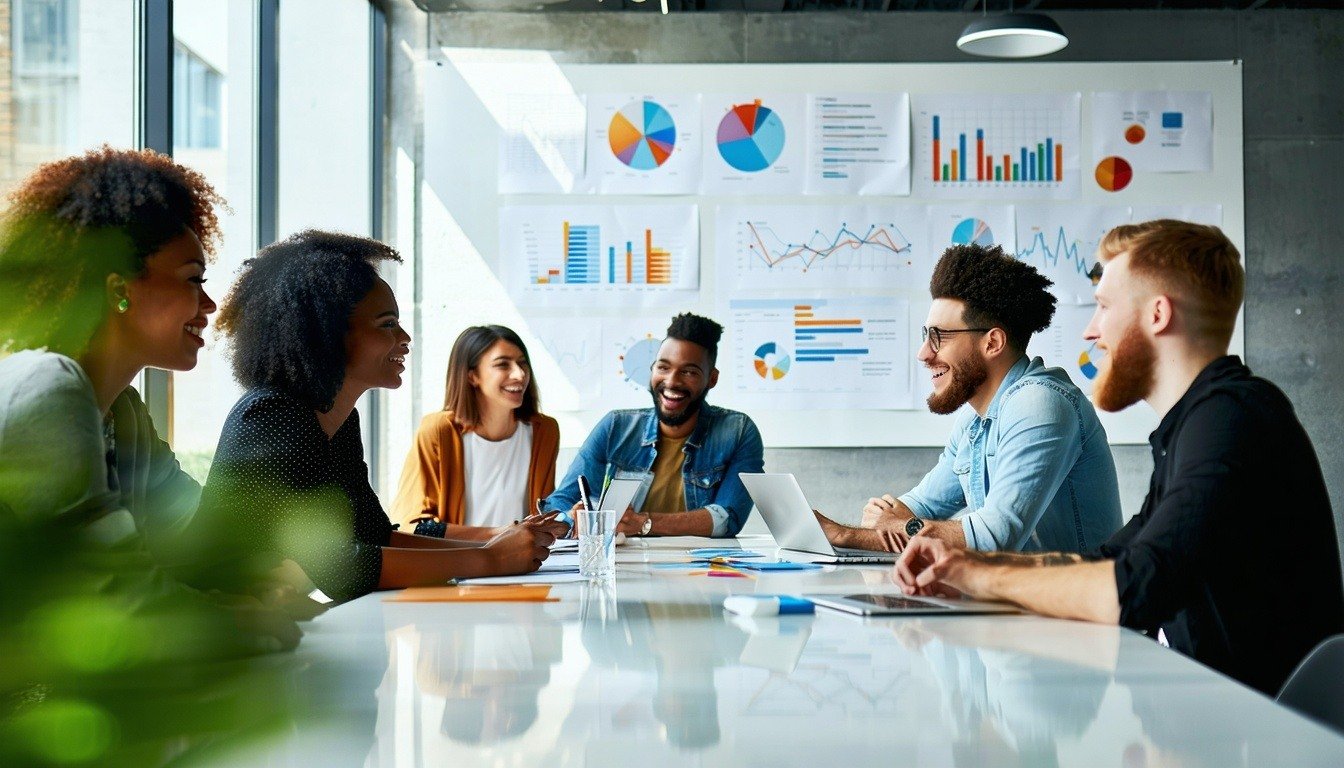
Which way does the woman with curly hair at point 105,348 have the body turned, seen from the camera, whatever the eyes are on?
to the viewer's right

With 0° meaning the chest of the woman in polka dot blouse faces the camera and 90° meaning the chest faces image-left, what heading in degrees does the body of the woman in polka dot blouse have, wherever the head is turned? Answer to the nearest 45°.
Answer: approximately 270°

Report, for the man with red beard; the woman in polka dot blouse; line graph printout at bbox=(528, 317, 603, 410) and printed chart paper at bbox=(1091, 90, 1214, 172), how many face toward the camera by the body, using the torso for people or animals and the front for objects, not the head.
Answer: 2

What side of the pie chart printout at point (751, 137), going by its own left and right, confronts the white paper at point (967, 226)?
left

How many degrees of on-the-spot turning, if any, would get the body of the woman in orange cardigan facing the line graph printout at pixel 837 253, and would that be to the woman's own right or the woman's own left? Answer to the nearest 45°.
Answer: approximately 90° to the woman's own left

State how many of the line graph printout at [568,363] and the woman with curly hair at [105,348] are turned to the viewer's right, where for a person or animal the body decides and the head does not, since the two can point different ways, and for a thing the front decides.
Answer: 1

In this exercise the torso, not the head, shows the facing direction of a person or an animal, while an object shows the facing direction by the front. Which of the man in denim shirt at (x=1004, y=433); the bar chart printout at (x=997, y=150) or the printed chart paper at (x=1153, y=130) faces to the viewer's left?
the man in denim shirt

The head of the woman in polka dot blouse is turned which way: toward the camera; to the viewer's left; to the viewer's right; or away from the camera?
to the viewer's right

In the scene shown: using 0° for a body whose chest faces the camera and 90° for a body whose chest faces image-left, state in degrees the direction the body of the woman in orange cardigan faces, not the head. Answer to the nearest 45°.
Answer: approximately 315°

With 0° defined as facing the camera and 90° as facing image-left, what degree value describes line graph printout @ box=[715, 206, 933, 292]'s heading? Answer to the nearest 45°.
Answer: approximately 0°

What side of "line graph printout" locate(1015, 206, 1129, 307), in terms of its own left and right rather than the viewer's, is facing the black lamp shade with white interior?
front

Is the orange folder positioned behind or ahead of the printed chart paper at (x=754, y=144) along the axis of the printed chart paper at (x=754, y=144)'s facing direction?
ahead
